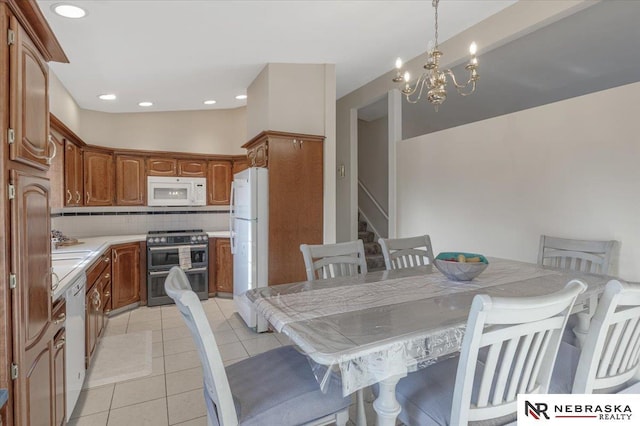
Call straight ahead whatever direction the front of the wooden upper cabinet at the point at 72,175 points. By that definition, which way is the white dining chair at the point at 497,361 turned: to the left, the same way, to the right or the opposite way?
to the left

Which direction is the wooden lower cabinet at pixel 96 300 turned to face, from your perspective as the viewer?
facing to the right of the viewer

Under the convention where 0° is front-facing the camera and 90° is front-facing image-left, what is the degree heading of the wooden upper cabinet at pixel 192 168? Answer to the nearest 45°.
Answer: approximately 0°

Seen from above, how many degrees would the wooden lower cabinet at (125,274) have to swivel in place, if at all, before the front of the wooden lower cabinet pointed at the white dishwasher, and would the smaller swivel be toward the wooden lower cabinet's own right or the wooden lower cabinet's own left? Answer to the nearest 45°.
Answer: approximately 45° to the wooden lower cabinet's own right

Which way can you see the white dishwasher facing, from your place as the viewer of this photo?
facing to the right of the viewer

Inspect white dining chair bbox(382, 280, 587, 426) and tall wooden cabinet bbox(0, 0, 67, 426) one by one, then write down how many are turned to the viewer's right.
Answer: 1

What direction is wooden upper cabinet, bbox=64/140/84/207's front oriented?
to the viewer's right

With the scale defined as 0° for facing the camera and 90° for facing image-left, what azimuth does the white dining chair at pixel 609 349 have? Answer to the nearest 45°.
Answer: approximately 135°

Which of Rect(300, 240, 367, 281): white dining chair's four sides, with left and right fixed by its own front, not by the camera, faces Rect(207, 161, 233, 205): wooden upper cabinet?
back

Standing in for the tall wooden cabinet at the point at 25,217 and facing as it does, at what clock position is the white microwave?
The white microwave is roughly at 10 o'clock from the tall wooden cabinet.

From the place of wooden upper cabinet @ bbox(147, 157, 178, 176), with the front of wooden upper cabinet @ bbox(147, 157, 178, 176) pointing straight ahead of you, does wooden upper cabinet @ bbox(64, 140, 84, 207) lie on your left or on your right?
on your right
